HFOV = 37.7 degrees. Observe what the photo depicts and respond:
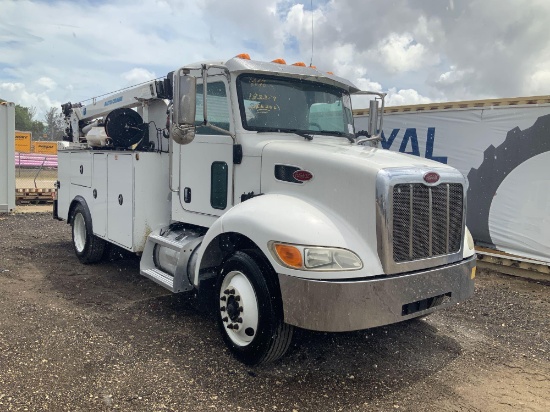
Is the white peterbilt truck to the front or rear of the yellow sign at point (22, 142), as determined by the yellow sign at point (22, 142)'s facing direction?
to the front

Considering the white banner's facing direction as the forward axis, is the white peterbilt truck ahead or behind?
ahead

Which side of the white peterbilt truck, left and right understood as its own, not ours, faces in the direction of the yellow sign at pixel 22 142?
back

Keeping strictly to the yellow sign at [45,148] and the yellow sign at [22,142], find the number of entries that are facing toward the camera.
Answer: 2

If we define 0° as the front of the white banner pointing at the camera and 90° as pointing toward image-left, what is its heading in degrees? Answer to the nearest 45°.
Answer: approximately 45°

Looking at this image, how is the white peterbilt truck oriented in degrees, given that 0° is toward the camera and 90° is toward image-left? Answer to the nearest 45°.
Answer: approximately 315°

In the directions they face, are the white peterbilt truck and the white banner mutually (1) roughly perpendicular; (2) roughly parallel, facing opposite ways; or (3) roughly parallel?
roughly perpendicular

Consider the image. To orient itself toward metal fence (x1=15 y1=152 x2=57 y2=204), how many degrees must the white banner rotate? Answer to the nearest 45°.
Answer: approximately 90° to its right

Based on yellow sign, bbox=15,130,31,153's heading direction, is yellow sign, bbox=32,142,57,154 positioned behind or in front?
behind
